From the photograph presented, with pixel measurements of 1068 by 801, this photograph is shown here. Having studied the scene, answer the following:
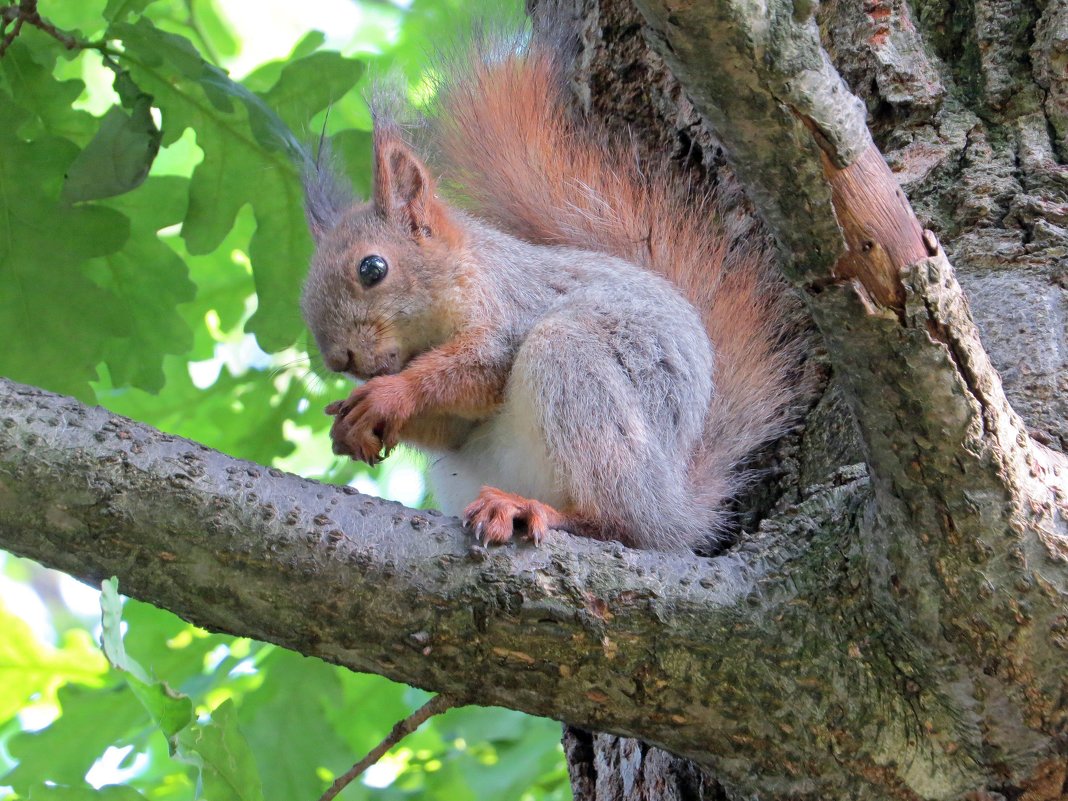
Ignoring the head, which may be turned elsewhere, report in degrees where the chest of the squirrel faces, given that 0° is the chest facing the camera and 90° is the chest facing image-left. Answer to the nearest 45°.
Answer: approximately 90°

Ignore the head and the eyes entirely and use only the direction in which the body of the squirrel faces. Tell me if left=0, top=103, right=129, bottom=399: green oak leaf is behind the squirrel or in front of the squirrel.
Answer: in front

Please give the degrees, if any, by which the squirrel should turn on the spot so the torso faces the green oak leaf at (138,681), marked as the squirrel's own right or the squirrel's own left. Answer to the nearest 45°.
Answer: approximately 45° to the squirrel's own left

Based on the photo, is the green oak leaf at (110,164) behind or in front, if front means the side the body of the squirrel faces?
in front
